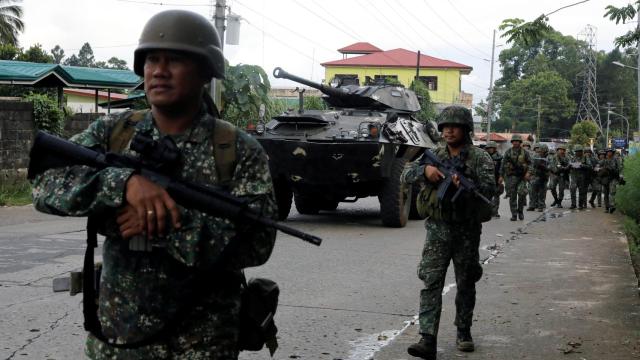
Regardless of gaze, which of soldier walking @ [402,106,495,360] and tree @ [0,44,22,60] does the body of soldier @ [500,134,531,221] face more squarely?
the soldier walking

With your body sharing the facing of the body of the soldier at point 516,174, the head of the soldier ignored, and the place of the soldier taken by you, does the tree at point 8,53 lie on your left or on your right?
on your right

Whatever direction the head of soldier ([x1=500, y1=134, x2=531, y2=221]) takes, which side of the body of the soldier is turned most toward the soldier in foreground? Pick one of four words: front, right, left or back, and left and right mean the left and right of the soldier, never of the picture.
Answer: front

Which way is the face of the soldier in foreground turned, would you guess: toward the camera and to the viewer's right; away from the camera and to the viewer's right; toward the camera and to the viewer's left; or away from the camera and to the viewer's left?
toward the camera and to the viewer's left

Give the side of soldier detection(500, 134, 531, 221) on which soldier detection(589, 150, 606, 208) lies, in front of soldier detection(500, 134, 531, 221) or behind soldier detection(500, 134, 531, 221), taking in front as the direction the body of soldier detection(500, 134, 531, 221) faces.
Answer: behind

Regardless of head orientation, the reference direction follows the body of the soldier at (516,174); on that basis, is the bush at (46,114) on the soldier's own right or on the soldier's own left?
on the soldier's own right

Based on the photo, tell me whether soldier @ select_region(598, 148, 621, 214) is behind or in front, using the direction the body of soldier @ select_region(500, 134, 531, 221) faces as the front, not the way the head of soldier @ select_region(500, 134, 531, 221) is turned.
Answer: behind

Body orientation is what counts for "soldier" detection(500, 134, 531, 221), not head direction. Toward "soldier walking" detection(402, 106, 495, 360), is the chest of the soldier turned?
yes

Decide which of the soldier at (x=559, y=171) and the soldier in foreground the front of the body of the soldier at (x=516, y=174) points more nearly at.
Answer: the soldier in foreground

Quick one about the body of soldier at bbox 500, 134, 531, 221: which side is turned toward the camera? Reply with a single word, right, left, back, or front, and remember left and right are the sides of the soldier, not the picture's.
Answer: front
